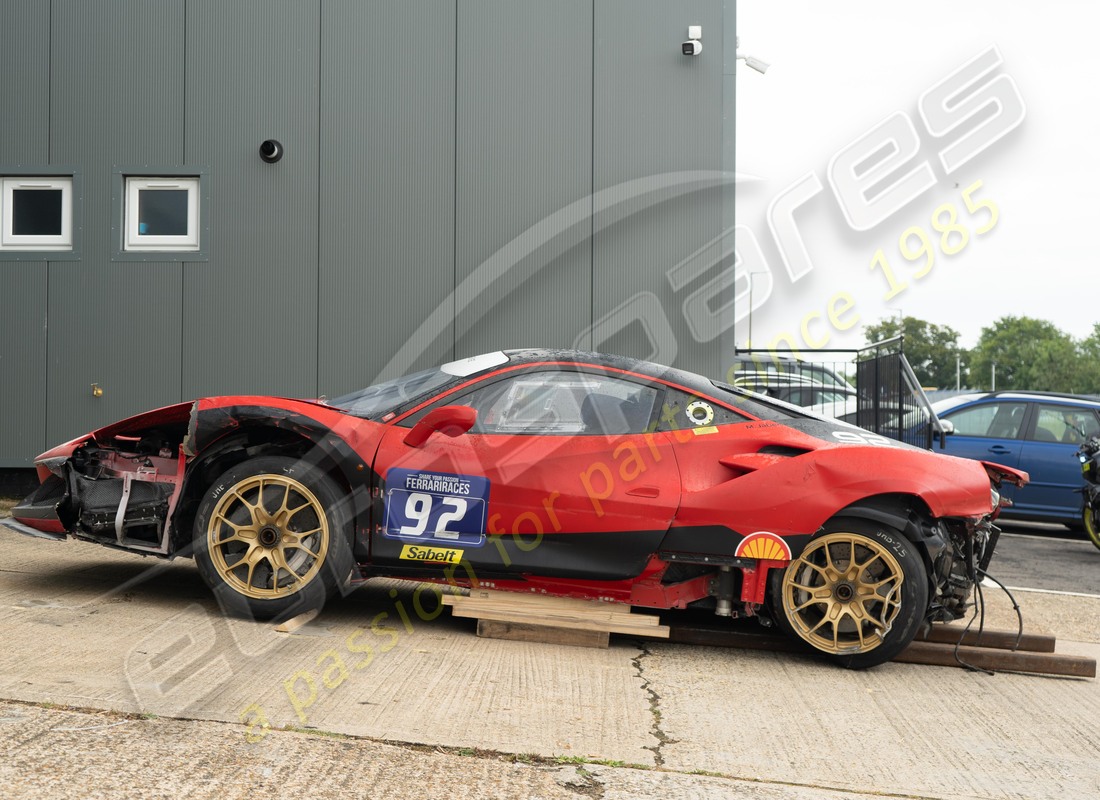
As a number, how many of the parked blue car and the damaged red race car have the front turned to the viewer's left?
2

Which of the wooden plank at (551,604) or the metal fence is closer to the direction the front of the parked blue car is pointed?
the metal fence

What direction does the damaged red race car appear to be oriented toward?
to the viewer's left

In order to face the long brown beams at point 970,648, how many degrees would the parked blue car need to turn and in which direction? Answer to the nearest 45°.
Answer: approximately 90° to its left

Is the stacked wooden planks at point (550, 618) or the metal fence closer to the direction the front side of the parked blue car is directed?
the metal fence

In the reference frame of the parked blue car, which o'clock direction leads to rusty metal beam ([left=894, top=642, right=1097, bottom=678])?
The rusty metal beam is roughly at 9 o'clock from the parked blue car.

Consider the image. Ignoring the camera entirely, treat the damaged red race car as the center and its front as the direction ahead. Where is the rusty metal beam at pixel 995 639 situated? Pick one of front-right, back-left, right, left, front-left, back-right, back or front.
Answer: back

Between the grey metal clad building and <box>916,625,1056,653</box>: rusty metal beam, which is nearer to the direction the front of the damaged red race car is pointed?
the grey metal clad building

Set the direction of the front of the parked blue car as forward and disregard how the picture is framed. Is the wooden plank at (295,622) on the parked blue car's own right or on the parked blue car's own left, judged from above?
on the parked blue car's own left

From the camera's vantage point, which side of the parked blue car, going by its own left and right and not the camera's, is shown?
left

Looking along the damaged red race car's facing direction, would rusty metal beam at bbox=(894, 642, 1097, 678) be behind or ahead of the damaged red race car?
behind
